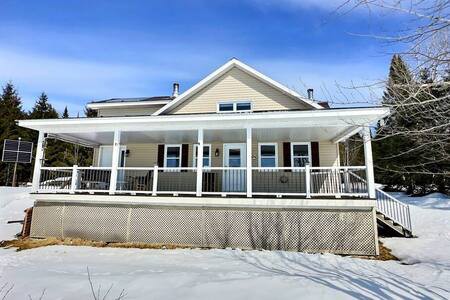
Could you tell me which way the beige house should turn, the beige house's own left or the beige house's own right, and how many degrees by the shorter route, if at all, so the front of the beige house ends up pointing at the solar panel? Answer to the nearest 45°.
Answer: approximately 135° to the beige house's own right

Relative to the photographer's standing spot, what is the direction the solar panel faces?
facing the viewer

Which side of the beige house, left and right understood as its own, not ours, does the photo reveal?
front

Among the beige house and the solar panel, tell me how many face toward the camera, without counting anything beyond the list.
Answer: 2

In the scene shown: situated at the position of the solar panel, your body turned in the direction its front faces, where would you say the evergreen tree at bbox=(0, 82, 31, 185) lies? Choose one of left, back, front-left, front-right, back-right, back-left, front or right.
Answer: back

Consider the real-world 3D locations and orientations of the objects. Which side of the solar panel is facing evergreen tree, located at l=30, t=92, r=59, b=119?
back

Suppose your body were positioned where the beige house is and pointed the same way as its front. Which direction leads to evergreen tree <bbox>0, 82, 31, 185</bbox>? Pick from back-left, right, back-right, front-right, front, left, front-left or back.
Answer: back-right
